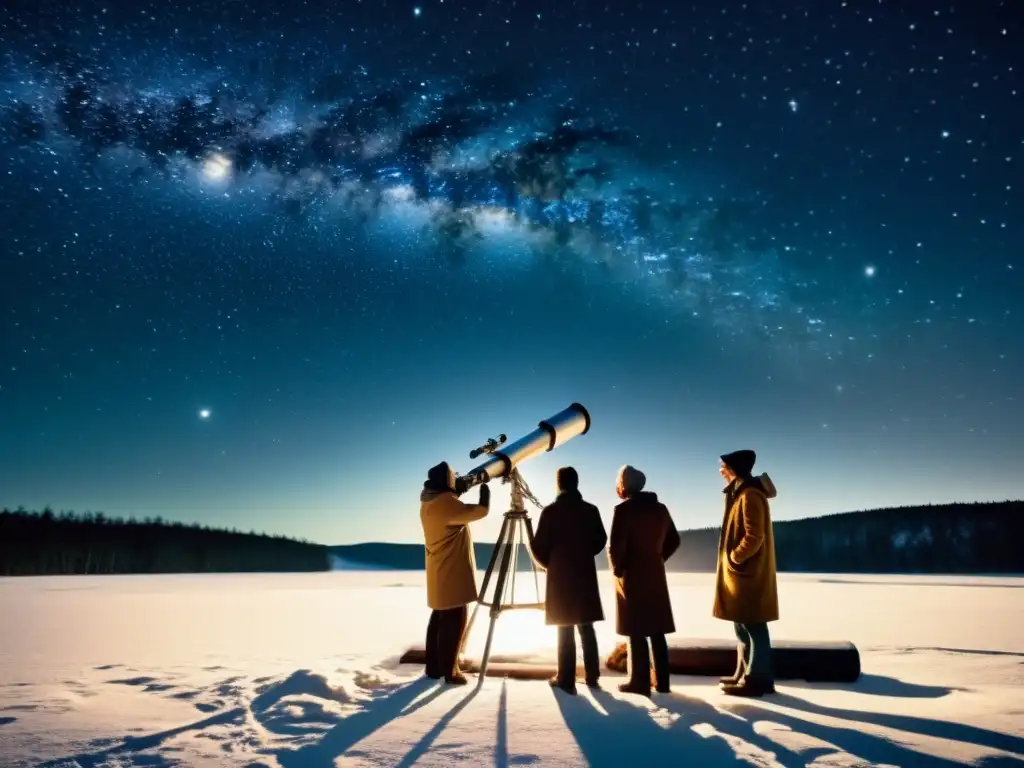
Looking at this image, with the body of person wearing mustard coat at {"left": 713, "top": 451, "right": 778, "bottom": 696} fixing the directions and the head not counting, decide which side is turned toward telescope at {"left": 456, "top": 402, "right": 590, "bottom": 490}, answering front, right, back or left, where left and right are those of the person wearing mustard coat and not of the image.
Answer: front

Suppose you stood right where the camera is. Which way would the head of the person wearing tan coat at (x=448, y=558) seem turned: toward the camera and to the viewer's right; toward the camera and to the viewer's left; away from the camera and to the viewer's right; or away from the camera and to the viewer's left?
away from the camera and to the viewer's right

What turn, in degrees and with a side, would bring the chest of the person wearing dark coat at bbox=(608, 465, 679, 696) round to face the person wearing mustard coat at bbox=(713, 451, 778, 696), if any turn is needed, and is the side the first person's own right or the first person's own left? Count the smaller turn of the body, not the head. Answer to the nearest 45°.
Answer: approximately 135° to the first person's own right

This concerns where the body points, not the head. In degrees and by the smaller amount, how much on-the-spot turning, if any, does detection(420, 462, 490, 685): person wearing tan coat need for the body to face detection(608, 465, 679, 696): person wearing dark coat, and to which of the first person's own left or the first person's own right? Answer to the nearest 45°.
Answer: approximately 45° to the first person's own right

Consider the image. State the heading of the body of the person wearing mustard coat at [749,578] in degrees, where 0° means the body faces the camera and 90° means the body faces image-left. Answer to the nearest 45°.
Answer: approximately 90°

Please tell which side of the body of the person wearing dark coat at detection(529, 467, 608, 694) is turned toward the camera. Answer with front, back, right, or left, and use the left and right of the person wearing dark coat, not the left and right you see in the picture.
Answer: back

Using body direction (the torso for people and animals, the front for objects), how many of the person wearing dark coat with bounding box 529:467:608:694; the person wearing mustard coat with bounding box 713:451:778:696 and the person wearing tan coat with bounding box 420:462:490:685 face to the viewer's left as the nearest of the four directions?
1

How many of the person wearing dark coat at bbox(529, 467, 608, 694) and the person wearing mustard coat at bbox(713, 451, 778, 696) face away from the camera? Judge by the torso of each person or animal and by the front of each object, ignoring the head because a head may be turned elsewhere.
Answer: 1

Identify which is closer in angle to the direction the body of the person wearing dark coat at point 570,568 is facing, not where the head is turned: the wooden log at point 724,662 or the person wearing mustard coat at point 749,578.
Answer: the wooden log

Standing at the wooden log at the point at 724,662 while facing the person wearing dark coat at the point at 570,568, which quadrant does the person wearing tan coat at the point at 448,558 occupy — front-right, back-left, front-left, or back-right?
front-right

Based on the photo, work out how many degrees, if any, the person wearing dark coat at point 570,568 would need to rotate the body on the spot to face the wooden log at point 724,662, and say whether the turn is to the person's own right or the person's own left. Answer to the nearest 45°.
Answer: approximately 45° to the person's own right

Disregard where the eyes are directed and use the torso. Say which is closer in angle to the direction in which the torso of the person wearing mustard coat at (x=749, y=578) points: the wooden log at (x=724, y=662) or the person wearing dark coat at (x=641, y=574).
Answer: the person wearing dark coat

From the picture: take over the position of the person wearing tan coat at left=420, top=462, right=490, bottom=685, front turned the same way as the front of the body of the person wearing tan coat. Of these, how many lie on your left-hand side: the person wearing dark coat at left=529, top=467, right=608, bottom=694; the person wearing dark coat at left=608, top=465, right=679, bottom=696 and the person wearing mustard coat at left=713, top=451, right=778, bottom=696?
0

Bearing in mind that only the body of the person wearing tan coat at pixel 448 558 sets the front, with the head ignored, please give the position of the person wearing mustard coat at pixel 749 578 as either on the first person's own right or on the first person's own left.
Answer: on the first person's own right

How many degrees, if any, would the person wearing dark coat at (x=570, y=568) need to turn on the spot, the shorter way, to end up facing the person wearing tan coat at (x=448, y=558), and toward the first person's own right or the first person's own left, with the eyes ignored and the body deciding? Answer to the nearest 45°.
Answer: approximately 90° to the first person's own left

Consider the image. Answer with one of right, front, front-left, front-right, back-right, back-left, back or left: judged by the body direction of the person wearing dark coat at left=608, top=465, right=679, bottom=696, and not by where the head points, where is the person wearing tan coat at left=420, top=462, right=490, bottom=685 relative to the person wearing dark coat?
front-left
